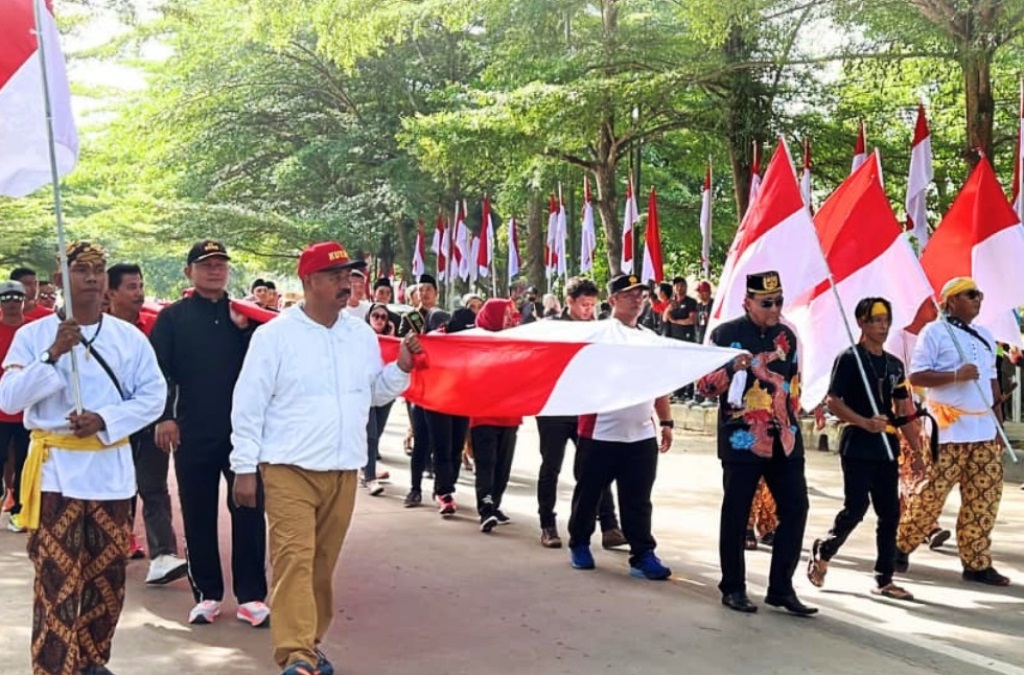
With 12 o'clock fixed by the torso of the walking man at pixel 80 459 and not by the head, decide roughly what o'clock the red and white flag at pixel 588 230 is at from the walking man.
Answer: The red and white flag is roughly at 7 o'clock from the walking man.

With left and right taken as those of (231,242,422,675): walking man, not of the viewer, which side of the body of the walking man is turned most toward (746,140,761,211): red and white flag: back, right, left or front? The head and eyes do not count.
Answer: left

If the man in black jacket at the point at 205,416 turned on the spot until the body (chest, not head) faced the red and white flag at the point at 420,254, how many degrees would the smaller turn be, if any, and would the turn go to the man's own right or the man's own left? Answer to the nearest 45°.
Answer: approximately 180°

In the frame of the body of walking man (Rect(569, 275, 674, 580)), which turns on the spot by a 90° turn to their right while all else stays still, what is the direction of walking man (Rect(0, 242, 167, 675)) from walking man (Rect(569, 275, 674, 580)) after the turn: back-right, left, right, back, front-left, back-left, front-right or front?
front

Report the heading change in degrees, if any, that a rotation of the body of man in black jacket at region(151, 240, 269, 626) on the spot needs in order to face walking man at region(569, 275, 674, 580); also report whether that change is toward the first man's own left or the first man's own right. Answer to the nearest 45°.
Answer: approximately 90° to the first man's own left

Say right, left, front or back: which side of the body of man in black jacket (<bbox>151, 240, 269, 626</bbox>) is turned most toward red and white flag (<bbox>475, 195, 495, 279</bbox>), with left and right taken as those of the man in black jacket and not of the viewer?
back

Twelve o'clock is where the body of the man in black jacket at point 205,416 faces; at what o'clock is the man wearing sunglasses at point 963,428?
The man wearing sunglasses is roughly at 9 o'clock from the man in black jacket.

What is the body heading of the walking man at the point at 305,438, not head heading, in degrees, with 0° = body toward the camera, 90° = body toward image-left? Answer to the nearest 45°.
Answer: approximately 315°

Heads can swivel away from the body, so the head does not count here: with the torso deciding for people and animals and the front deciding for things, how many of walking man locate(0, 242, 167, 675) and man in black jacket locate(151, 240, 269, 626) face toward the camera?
2
